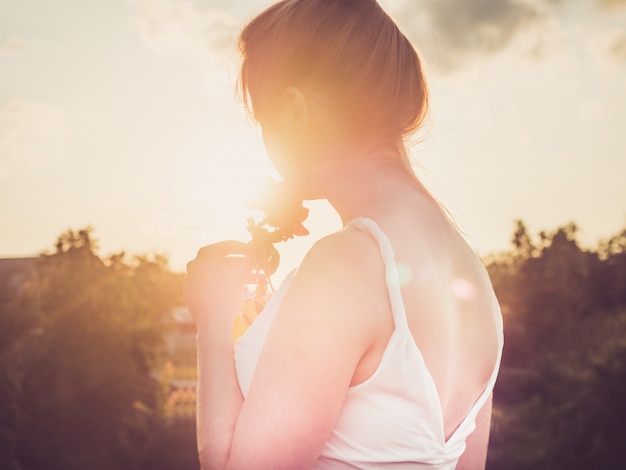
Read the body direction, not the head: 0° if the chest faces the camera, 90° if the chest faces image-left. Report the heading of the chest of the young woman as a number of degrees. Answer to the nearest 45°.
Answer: approximately 135°

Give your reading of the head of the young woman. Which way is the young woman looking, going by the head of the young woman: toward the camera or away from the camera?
away from the camera

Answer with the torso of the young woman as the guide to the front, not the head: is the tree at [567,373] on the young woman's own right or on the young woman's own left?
on the young woman's own right

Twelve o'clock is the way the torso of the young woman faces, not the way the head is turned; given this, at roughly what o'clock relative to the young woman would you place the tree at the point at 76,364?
The tree is roughly at 1 o'clock from the young woman.
